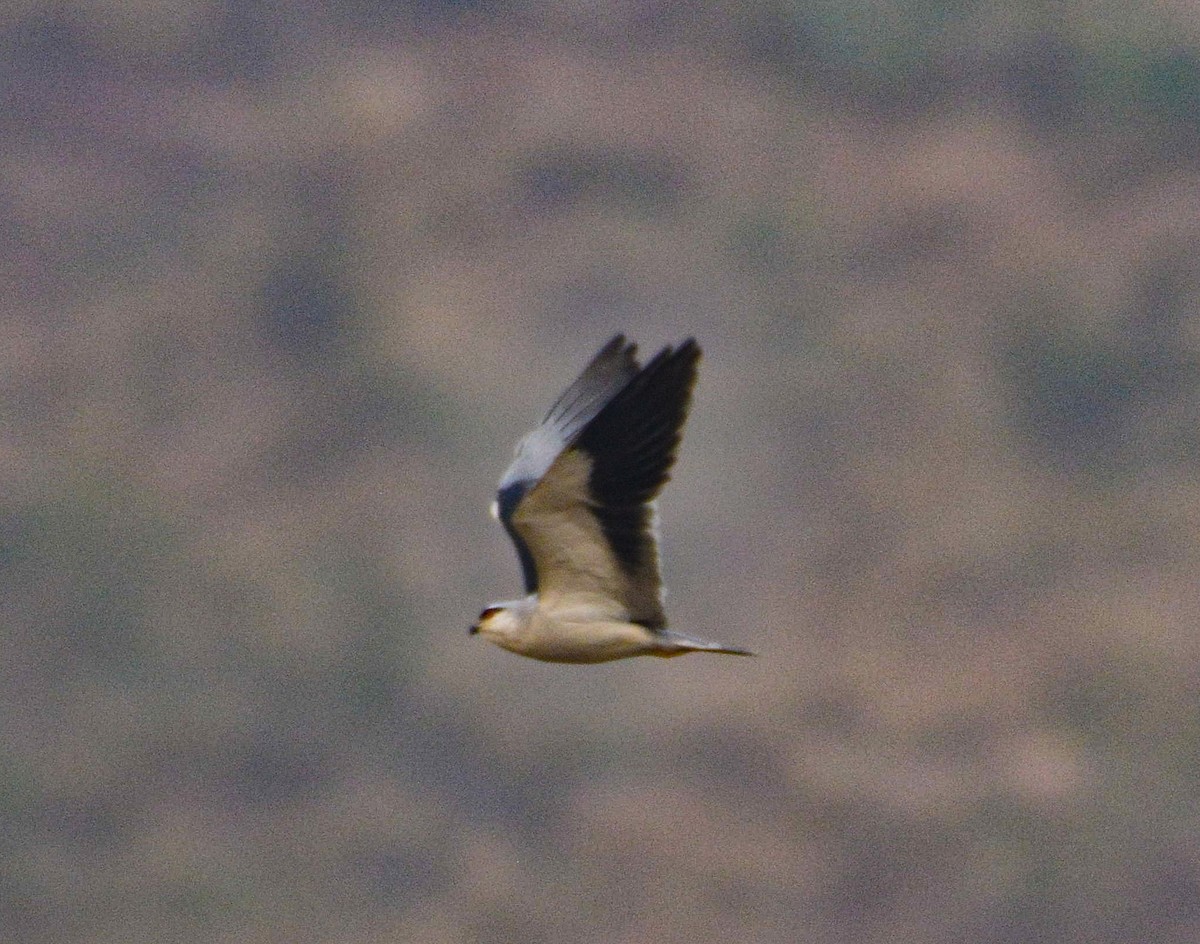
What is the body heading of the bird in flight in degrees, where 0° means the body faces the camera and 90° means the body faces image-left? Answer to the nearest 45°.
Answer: approximately 90°
